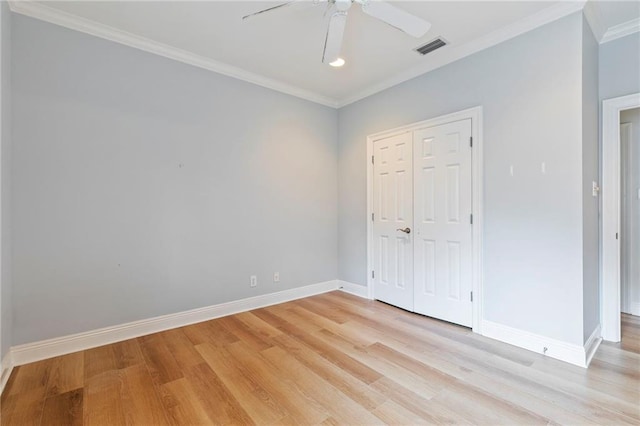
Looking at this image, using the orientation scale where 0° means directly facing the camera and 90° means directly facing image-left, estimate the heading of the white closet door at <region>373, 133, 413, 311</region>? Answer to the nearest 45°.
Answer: approximately 45°

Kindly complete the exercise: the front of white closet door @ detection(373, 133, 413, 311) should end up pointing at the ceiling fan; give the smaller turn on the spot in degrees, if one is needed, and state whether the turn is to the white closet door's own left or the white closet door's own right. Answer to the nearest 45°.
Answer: approximately 45° to the white closet door's own left
